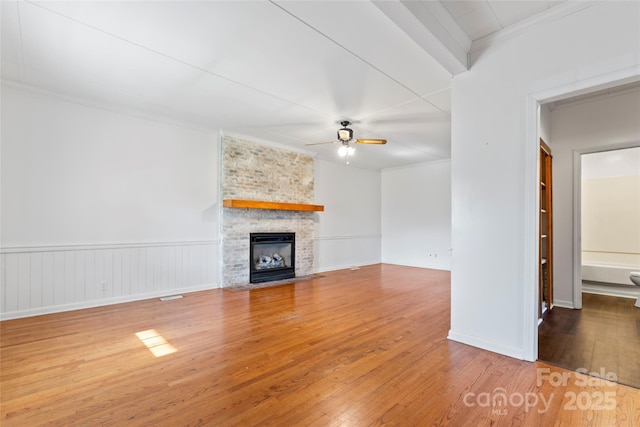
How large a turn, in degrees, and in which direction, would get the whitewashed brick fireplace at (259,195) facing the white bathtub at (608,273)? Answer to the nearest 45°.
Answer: approximately 45° to its left

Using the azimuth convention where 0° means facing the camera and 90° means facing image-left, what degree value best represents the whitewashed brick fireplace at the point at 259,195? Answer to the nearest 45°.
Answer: approximately 315°
